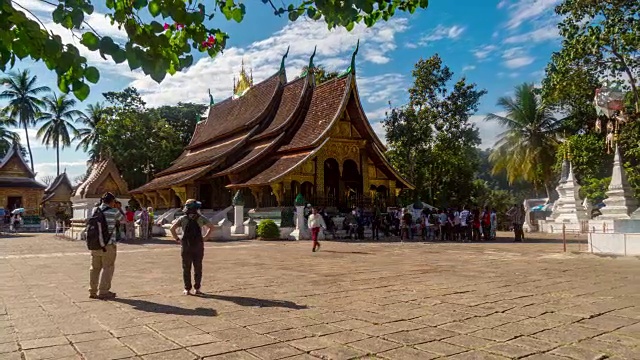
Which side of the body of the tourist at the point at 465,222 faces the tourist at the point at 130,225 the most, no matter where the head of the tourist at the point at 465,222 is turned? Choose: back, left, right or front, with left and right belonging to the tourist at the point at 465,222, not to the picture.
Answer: left

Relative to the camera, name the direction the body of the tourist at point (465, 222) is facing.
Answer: away from the camera

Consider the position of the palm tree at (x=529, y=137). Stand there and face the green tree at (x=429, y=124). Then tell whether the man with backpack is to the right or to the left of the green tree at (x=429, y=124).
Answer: left

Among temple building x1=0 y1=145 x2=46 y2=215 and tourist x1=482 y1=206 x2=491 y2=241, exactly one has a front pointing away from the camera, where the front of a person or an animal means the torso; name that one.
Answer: the tourist

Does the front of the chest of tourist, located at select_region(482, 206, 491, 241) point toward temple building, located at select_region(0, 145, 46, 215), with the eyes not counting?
no

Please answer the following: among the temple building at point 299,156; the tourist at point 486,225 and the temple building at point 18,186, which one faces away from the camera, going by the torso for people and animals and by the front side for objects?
the tourist

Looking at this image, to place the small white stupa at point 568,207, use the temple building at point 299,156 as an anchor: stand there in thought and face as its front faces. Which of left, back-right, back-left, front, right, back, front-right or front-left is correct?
front-left

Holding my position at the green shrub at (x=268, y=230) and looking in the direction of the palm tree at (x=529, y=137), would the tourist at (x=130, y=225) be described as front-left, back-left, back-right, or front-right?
back-left

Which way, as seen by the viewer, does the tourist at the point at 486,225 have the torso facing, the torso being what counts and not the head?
away from the camera

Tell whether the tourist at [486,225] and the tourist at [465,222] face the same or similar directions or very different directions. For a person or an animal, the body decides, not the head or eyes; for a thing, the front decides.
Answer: same or similar directions

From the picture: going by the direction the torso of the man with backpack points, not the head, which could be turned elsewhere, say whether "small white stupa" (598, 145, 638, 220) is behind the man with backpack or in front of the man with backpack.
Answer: in front

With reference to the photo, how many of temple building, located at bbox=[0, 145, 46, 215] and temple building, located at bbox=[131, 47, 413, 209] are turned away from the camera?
0

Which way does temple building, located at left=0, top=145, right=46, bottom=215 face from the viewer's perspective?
toward the camera

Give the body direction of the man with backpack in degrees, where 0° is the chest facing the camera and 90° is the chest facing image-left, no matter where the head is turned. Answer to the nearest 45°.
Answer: approximately 225°

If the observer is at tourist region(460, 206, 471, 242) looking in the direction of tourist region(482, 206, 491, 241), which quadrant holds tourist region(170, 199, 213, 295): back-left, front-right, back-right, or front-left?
back-right

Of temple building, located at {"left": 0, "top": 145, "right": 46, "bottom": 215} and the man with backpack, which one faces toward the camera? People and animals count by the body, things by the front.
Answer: the temple building
